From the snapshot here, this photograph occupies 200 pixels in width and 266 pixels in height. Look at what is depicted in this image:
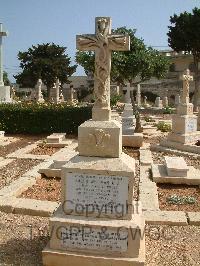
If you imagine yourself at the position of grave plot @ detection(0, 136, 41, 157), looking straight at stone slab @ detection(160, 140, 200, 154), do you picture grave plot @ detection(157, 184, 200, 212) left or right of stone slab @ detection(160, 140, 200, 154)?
right

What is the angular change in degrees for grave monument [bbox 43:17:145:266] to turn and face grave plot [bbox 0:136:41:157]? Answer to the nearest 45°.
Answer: approximately 180°

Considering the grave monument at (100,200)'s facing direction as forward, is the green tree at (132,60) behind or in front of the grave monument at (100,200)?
behind

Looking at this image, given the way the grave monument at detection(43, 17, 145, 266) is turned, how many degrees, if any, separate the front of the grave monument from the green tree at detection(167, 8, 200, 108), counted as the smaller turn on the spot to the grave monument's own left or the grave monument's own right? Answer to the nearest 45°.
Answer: approximately 180°

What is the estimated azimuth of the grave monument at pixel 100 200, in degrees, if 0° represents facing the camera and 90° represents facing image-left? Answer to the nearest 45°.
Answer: approximately 0°

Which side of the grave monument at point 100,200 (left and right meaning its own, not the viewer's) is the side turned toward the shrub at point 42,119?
back

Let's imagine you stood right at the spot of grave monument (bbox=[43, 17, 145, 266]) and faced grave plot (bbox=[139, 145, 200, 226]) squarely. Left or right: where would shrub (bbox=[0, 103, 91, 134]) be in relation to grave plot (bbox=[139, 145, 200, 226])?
left

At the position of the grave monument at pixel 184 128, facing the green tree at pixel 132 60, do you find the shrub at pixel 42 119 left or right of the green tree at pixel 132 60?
left

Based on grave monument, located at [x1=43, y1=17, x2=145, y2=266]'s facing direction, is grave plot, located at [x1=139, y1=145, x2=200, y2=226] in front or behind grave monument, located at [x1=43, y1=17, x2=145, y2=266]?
behind

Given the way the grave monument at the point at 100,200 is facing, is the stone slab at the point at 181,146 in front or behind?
behind

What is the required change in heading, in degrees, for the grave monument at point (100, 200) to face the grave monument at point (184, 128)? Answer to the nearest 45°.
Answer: approximately 180°
